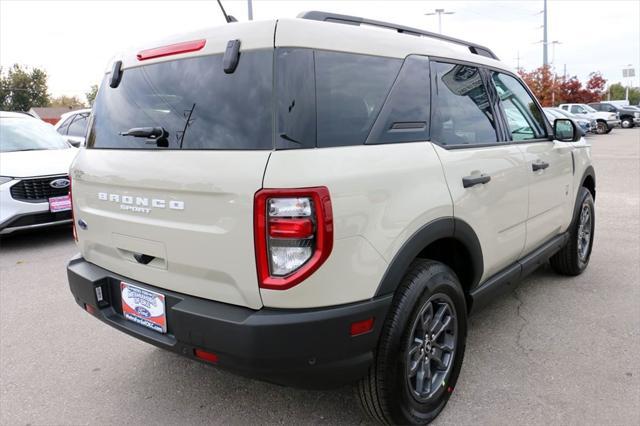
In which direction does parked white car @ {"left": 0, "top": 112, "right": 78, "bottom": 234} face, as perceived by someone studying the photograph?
facing the viewer and to the right of the viewer

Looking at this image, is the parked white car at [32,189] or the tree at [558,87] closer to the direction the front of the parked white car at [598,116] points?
the parked white car

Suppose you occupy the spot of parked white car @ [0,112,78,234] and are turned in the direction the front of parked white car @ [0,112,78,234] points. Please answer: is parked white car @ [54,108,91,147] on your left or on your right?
on your left

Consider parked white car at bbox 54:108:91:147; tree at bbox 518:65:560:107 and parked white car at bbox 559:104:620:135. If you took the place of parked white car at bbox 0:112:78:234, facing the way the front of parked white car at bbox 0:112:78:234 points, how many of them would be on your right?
0

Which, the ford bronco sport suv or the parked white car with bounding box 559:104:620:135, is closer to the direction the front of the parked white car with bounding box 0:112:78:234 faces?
the ford bronco sport suv

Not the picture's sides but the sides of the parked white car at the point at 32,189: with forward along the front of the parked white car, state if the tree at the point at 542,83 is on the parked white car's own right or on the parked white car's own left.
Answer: on the parked white car's own left

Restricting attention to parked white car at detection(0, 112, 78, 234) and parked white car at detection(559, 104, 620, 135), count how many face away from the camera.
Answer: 0

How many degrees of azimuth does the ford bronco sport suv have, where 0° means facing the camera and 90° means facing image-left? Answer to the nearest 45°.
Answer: approximately 225°
